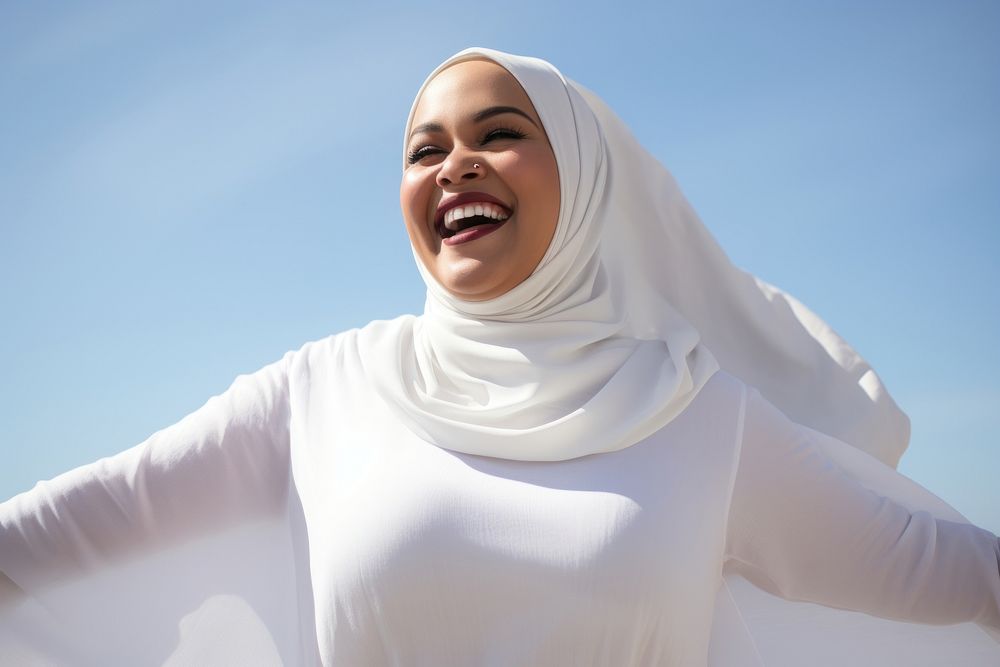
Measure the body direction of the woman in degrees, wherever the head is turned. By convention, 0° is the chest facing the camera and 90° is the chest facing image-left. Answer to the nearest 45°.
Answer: approximately 0°
